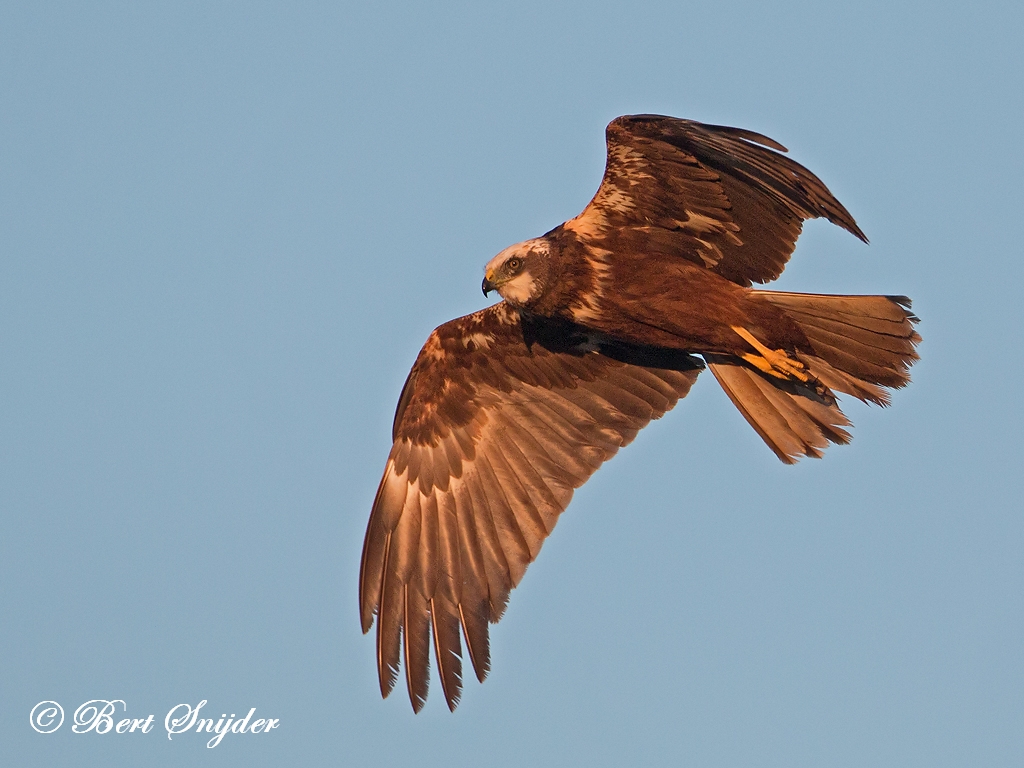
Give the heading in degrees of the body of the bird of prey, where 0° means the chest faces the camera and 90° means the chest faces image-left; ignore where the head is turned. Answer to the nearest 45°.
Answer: approximately 90°
